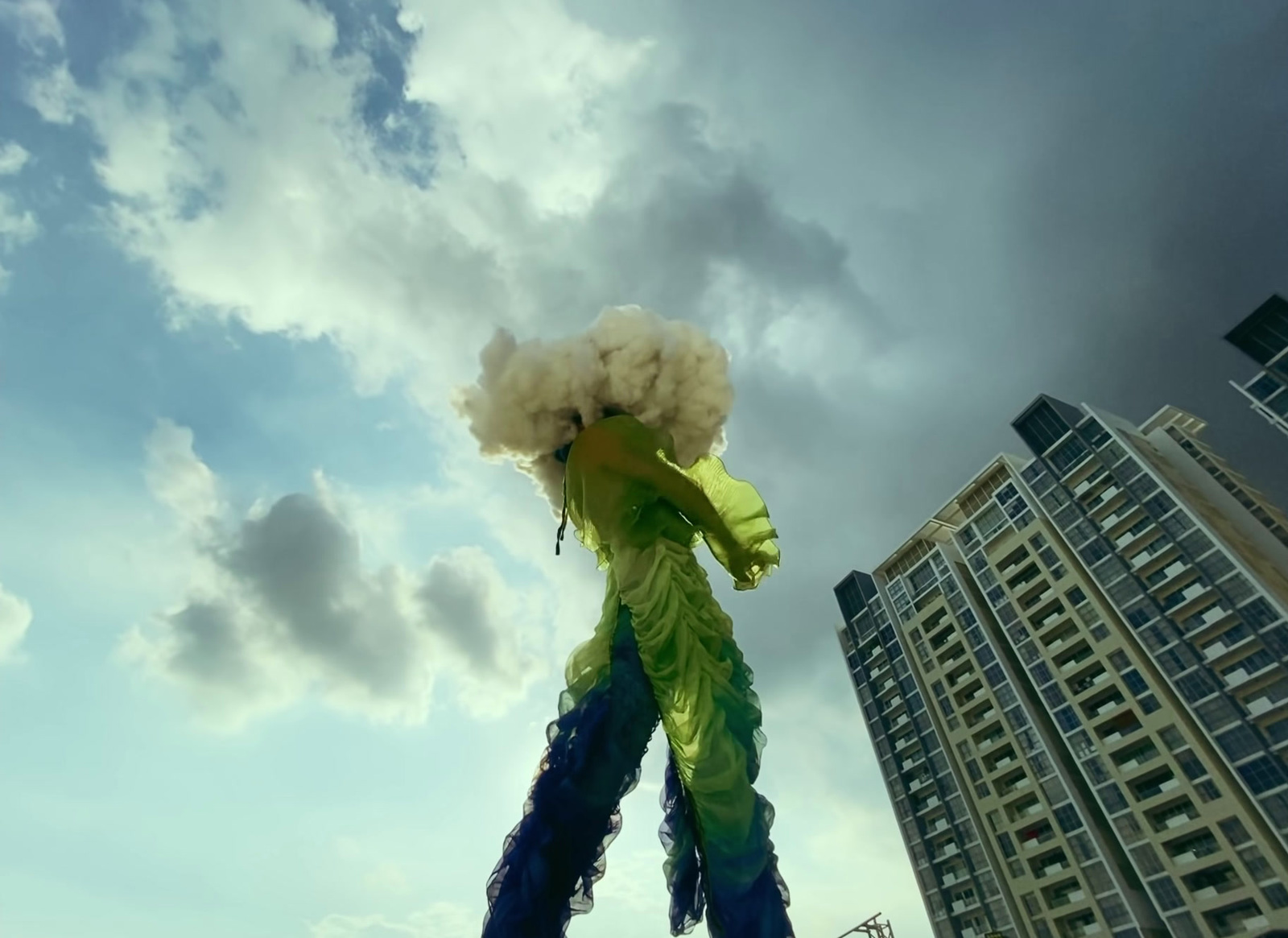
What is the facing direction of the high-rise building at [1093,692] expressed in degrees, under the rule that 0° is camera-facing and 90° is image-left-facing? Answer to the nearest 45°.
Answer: approximately 45°

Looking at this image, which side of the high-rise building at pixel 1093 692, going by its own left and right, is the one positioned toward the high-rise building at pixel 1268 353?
left
